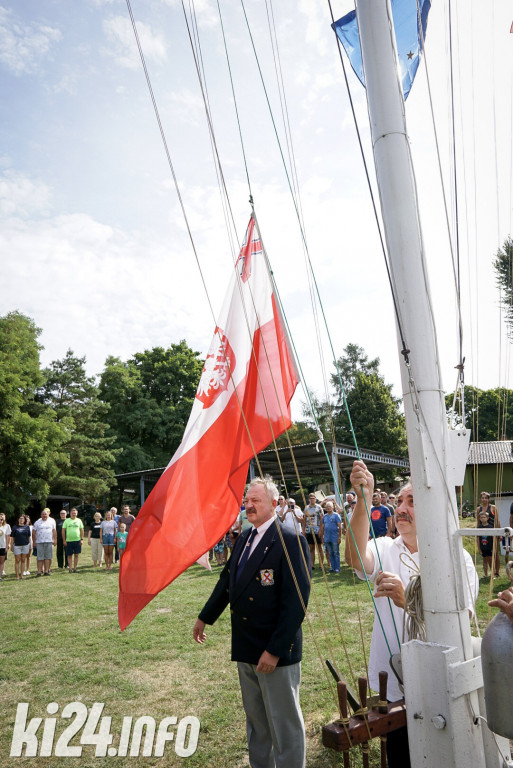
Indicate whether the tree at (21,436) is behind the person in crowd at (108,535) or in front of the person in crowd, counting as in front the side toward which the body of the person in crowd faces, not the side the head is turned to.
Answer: behind

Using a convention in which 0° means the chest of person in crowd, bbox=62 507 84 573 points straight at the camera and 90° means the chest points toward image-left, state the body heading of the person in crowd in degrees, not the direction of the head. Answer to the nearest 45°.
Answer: approximately 0°

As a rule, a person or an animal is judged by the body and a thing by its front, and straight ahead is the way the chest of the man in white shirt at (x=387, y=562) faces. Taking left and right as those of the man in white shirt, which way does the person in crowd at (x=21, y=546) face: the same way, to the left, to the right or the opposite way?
to the left

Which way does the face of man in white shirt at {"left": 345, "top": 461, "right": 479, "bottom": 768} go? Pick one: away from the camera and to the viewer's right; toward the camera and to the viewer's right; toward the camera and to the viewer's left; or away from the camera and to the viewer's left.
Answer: toward the camera and to the viewer's left

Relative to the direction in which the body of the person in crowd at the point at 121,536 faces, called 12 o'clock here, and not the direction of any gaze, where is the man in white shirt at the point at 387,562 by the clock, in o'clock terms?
The man in white shirt is roughly at 12 o'clock from the person in crowd.

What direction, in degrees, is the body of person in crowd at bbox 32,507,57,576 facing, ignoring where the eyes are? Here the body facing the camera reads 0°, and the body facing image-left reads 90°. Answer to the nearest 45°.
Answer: approximately 0°

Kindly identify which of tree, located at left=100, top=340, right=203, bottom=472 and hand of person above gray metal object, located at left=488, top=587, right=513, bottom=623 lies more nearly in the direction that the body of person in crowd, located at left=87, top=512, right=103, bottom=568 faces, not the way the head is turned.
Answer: the hand of person above gray metal object

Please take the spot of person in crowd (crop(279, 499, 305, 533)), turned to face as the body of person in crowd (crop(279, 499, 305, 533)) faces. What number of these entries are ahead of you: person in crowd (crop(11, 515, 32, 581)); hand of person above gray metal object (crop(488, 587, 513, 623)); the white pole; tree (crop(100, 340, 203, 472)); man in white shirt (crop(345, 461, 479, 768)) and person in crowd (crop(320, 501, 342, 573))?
3

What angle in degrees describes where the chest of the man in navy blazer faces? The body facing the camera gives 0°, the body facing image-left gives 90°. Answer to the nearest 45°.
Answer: approximately 45°

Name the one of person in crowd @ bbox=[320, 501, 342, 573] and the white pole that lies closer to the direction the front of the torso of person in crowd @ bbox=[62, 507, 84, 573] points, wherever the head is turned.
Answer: the white pole
